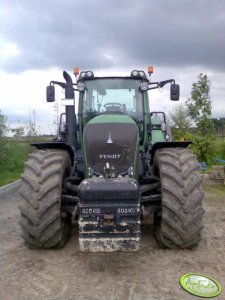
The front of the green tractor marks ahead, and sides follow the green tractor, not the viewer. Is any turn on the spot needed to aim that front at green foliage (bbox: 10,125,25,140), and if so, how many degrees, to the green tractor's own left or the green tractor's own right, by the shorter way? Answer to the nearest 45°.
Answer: approximately 180°

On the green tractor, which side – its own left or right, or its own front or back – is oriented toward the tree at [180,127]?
back

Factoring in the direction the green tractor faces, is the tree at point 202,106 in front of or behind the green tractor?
behind

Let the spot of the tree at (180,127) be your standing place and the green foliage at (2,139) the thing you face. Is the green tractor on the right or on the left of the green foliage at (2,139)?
left

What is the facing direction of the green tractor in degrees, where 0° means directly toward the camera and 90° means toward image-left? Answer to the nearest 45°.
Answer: approximately 0°

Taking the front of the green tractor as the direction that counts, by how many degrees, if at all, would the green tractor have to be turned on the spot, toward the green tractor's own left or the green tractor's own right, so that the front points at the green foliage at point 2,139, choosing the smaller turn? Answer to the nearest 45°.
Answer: approximately 135° to the green tractor's own right

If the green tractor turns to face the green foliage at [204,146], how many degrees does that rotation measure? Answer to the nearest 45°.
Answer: approximately 180°
